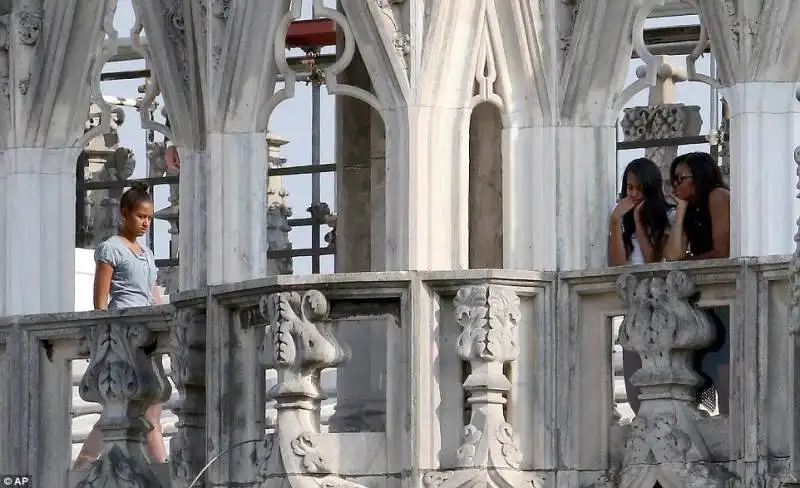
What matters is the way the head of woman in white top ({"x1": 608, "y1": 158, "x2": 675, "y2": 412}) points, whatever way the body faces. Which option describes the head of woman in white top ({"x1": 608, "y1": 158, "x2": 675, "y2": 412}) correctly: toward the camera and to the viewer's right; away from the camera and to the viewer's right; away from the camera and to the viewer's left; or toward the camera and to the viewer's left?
toward the camera and to the viewer's left

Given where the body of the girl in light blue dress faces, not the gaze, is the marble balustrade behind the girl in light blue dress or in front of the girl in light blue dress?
in front

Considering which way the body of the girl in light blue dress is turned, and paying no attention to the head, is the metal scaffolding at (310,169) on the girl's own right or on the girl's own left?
on the girl's own left

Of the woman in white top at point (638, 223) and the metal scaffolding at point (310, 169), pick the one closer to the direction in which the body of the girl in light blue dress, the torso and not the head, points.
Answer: the woman in white top

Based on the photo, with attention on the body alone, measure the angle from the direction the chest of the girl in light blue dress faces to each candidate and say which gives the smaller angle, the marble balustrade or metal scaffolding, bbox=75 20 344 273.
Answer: the marble balustrade

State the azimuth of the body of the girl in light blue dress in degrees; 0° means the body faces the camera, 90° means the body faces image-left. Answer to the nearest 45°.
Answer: approximately 315°
